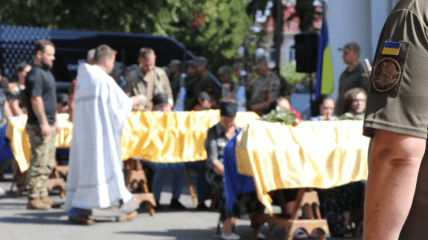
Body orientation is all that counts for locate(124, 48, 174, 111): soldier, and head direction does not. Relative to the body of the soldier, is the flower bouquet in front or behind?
in front

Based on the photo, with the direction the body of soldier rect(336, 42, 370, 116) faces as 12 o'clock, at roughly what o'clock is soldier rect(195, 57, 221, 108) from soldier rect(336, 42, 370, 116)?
soldier rect(195, 57, 221, 108) is roughly at 3 o'clock from soldier rect(336, 42, 370, 116).

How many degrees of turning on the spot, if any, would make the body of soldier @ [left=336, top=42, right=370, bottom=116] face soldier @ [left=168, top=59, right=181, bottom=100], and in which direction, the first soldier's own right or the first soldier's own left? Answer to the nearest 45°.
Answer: approximately 90° to the first soldier's own right

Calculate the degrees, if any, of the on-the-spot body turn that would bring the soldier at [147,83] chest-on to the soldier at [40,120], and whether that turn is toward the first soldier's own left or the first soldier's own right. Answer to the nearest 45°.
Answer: approximately 45° to the first soldier's own right

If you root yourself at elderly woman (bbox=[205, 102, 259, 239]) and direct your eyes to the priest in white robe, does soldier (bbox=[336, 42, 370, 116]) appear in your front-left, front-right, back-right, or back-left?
back-right

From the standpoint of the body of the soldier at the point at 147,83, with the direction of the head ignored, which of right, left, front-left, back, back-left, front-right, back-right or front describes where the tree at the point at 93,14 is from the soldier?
back

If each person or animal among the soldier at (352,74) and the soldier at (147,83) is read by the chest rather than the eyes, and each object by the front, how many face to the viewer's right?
0

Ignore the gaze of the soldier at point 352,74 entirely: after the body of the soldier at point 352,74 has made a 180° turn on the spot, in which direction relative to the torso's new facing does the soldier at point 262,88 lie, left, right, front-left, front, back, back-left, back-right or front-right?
back

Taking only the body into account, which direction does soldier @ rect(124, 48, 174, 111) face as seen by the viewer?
toward the camera

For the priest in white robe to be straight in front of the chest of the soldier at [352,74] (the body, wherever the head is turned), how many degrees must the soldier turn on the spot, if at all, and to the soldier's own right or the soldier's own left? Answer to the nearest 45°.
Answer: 0° — they already face them

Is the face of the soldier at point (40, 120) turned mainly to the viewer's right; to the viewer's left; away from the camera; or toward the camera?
to the viewer's right

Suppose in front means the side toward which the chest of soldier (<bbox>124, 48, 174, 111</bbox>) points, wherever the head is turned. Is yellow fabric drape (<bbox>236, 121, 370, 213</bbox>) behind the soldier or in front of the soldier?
in front

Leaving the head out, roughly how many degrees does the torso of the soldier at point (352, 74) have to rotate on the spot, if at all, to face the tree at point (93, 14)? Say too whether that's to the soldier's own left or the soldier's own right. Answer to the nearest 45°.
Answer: approximately 90° to the soldier's own right

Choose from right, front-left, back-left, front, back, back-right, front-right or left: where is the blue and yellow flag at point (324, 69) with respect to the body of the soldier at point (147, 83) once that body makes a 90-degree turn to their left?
front-left

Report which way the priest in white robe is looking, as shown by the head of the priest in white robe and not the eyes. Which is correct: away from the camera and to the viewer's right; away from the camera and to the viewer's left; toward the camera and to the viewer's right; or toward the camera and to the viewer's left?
away from the camera and to the viewer's right

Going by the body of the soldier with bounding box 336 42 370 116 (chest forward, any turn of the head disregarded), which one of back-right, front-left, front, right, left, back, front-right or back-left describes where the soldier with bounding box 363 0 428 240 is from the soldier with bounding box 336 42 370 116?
front-left

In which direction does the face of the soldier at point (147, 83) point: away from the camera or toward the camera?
toward the camera

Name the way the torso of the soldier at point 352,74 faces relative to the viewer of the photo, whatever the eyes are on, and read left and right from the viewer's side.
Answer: facing the viewer and to the left of the viewer

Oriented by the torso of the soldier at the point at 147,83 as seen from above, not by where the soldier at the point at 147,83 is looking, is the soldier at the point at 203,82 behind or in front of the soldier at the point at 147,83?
behind
